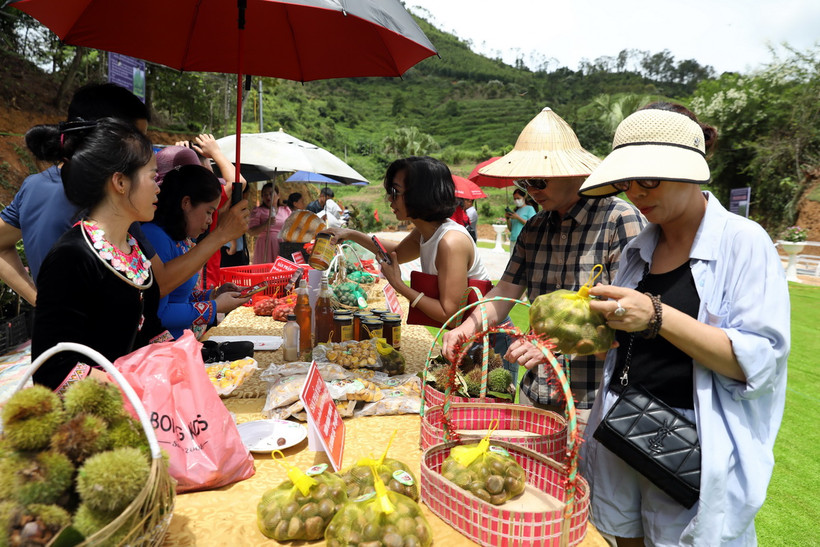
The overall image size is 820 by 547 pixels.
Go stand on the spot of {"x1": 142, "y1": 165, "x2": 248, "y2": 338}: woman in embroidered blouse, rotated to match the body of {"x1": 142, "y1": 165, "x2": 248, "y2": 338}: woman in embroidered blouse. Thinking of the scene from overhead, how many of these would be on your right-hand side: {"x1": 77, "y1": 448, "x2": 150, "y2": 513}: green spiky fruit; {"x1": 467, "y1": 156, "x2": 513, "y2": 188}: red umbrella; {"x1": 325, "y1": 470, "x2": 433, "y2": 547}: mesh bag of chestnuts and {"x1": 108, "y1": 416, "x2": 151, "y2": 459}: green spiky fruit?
3

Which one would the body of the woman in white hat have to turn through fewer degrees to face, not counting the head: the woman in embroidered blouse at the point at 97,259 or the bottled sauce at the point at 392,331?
the woman in embroidered blouse

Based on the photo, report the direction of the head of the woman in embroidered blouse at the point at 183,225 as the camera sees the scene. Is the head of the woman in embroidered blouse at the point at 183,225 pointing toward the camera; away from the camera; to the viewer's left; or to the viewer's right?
to the viewer's right

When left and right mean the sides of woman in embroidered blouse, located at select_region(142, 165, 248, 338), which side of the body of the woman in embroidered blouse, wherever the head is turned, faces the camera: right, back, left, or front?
right

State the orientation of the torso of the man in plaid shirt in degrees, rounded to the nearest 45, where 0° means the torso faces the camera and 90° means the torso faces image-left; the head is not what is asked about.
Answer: approximately 45°

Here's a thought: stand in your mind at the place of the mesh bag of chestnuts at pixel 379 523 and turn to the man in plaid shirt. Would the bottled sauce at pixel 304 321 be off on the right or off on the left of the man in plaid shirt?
left

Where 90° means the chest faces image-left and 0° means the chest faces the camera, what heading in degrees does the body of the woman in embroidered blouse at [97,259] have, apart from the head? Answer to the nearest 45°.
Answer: approximately 315°

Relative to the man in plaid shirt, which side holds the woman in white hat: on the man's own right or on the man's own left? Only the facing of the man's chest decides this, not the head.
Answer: on the man's own left

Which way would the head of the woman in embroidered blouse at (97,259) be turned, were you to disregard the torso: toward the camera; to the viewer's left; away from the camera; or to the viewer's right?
to the viewer's right

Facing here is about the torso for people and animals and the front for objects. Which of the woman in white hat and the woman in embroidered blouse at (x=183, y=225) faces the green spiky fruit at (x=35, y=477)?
the woman in white hat
